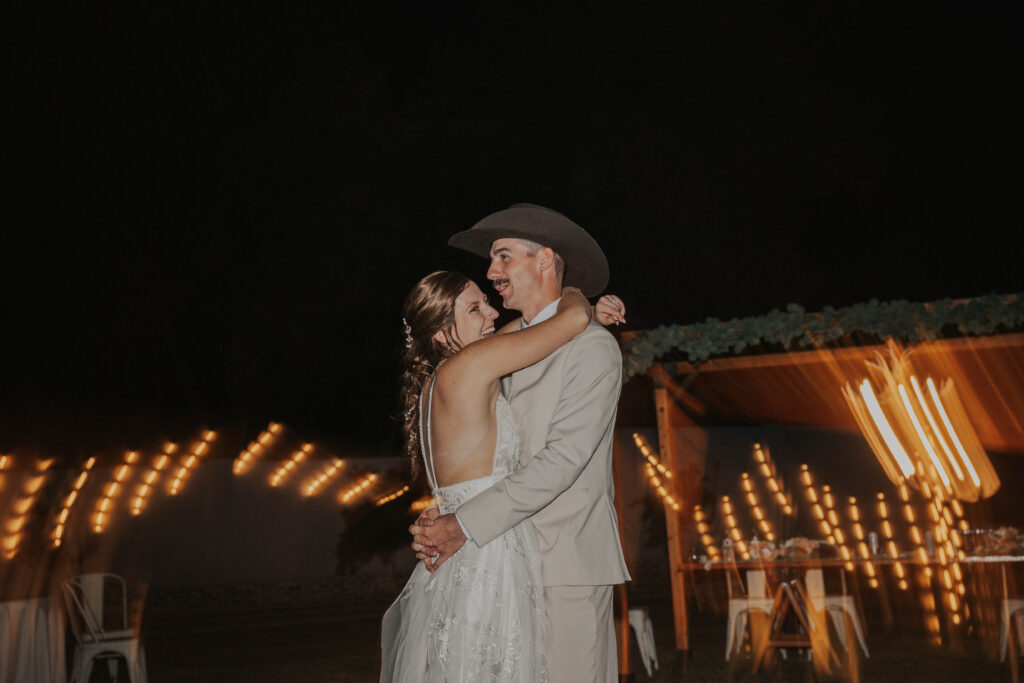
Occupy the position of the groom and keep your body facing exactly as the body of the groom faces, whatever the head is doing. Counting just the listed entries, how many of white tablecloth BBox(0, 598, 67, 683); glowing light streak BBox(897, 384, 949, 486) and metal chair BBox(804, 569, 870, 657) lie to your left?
0

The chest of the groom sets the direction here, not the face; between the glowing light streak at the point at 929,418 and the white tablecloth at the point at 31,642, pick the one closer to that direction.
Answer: the white tablecloth

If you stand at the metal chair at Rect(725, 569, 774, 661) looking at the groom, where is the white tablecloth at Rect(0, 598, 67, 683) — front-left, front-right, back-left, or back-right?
front-right

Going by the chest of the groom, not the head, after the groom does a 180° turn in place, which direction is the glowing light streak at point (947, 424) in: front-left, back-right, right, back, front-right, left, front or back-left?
front-left

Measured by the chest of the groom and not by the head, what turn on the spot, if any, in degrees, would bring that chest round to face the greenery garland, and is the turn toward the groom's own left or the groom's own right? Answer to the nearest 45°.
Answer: approximately 135° to the groom's own right

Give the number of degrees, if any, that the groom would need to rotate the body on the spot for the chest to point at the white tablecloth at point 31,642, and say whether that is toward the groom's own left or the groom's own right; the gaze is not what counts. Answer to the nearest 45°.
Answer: approximately 45° to the groom's own right

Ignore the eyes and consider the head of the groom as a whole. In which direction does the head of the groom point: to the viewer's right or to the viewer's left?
to the viewer's left

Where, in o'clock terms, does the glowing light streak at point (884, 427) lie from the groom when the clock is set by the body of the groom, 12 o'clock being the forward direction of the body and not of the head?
The glowing light streak is roughly at 4 o'clock from the groom.

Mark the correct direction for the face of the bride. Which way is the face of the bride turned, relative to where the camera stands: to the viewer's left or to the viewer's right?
to the viewer's right

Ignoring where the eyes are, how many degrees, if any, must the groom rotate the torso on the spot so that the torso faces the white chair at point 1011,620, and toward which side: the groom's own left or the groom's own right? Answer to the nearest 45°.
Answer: approximately 135° to the groom's own right

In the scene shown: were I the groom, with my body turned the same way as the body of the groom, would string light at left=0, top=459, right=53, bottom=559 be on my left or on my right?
on my right

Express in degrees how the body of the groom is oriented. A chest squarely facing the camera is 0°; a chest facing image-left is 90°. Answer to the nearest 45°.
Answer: approximately 90°

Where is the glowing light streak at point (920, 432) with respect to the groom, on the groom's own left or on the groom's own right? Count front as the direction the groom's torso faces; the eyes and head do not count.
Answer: on the groom's own right
